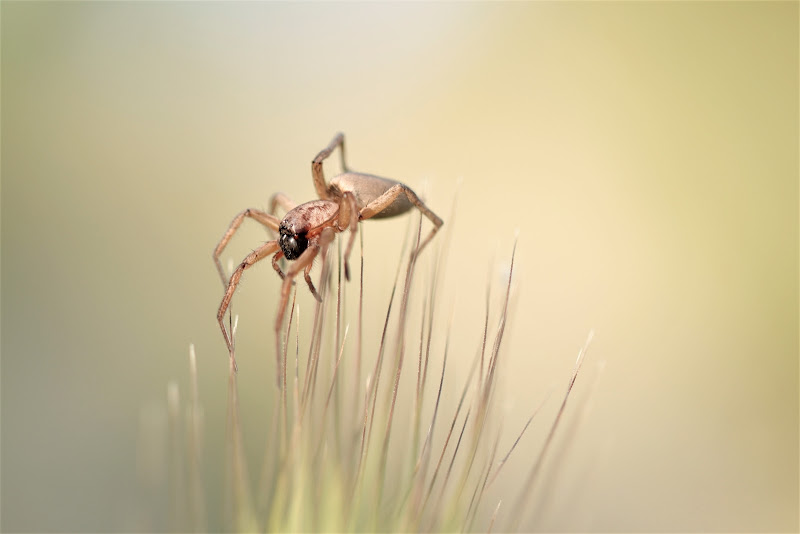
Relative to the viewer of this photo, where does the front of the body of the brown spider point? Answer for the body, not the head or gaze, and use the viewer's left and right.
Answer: facing the viewer and to the left of the viewer
